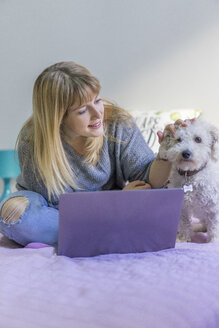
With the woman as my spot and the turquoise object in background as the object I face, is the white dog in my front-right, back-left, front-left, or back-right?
back-right

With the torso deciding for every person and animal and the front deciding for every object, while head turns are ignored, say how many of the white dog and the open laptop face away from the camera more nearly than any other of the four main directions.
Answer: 1

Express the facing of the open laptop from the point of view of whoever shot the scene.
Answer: facing away from the viewer

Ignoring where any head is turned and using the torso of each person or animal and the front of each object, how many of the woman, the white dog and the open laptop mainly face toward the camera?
2

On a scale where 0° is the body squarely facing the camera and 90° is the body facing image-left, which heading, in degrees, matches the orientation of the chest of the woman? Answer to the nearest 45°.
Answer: approximately 0°

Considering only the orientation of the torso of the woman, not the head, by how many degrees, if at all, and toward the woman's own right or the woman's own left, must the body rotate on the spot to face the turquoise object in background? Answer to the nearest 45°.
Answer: approximately 180°

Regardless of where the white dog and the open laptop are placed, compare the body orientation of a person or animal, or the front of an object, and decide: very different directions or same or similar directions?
very different directions
